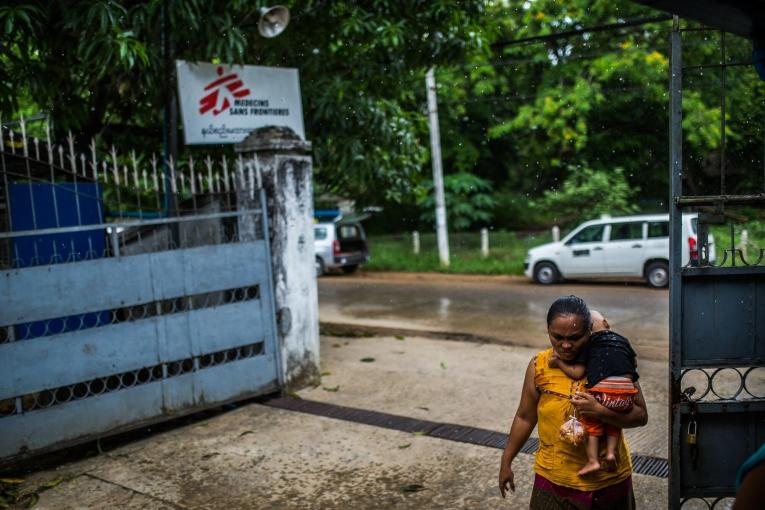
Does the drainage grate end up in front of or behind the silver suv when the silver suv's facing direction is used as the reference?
behind

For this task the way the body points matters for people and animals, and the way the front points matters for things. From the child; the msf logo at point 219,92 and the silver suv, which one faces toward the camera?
the msf logo

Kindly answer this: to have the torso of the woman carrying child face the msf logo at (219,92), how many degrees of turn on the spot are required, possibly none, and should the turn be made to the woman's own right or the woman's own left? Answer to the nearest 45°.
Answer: approximately 135° to the woman's own right

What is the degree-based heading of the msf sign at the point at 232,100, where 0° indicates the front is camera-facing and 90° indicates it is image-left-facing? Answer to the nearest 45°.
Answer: approximately 0°

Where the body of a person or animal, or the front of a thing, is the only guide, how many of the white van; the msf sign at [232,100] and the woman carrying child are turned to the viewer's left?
1

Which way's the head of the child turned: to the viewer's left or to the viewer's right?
to the viewer's left

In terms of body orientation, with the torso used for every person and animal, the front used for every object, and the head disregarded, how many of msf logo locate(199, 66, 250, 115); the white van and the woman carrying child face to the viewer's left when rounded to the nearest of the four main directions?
1

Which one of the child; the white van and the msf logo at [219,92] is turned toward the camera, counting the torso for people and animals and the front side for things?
the msf logo

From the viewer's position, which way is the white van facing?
facing to the left of the viewer

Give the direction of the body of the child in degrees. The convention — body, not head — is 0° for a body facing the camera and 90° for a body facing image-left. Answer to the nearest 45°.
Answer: approximately 135°

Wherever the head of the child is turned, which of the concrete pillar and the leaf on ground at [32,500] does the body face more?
the concrete pillar
